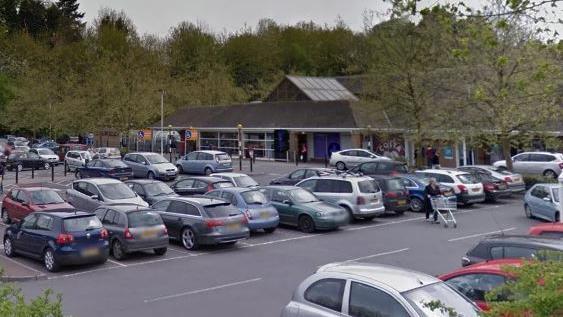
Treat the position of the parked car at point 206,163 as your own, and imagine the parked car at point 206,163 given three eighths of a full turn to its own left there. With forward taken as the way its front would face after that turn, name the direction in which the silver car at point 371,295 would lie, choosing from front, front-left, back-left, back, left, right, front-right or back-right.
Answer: front

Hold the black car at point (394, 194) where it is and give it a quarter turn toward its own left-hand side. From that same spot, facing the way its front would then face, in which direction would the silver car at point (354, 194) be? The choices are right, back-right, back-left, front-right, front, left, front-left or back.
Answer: front

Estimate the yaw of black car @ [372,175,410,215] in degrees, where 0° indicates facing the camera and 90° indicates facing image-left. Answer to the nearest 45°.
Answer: approximately 135°

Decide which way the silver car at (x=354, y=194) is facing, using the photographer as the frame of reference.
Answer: facing away from the viewer and to the left of the viewer
